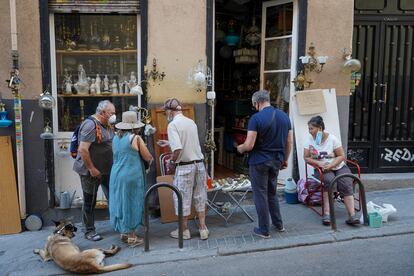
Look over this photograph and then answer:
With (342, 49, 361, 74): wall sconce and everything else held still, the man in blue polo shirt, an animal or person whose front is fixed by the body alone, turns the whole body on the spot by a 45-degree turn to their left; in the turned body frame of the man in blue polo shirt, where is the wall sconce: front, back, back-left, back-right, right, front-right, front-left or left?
back-right

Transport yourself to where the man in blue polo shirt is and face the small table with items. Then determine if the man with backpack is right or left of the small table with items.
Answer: left

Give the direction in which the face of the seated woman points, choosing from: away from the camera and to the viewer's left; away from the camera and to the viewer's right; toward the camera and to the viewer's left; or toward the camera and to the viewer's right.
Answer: toward the camera and to the viewer's left

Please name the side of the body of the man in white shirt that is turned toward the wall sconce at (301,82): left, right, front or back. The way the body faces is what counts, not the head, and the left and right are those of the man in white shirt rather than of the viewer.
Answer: right

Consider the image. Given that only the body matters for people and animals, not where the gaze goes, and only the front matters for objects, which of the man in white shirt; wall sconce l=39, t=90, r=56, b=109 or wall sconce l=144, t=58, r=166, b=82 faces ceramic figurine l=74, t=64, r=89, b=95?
the man in white shirt

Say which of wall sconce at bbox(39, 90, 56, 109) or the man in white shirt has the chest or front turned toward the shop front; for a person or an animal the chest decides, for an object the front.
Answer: the man in white shirt

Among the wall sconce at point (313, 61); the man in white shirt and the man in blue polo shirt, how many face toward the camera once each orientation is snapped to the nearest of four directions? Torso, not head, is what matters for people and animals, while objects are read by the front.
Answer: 1

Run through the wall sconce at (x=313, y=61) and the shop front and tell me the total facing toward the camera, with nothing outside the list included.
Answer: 2

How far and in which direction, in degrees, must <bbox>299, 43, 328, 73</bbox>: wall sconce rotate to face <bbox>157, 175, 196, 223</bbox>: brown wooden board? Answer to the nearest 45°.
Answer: approximately 45° to its right

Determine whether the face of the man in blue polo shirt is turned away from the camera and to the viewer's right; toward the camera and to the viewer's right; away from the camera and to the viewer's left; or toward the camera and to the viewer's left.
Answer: away from the camera and to the viewer's left

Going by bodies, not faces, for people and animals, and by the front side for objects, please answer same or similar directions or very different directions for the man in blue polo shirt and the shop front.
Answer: very different directions

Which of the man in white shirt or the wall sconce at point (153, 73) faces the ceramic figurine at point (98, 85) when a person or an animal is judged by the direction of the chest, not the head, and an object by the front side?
the man in white shirt

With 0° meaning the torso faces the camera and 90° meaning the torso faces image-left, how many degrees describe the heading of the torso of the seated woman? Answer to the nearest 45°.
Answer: approximately 0°

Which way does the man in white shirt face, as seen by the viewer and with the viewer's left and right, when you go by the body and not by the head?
facing away from the viewer and to the left of the viewer
